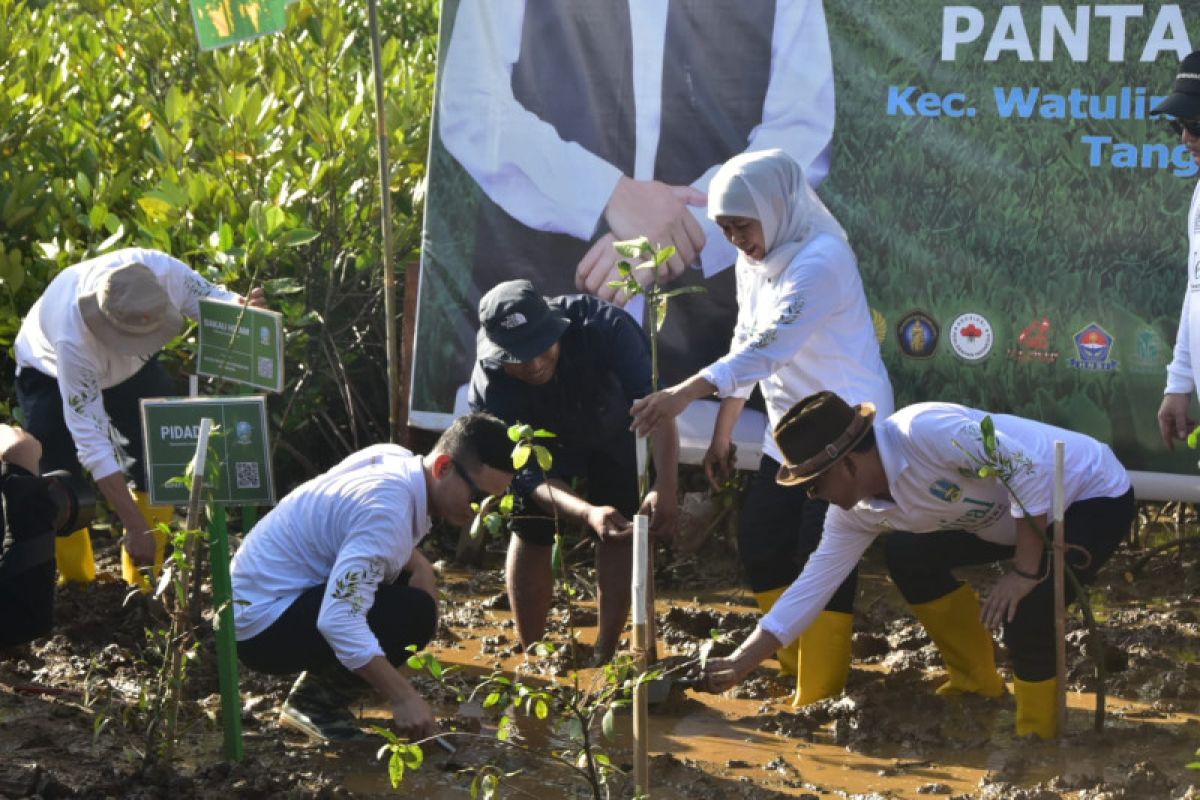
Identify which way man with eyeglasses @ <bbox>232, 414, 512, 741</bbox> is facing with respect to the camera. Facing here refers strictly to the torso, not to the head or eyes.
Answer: to the viewer's right

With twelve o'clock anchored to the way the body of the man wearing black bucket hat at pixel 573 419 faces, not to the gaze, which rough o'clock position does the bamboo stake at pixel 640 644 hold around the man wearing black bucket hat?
The bamboo stake is roughly at 12 o'clock from the man wearing black bucket hat.

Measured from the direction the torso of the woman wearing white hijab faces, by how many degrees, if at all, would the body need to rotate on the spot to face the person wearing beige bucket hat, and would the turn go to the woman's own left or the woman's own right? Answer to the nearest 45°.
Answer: approximately 45° to the woman's own right

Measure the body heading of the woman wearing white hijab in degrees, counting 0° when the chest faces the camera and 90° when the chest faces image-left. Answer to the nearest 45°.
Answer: approximately 45°

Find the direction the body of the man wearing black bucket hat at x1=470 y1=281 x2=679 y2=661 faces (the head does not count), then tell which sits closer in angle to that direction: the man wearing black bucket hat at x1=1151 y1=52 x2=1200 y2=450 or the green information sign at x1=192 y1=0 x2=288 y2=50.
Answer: the man wearing black bucket hat

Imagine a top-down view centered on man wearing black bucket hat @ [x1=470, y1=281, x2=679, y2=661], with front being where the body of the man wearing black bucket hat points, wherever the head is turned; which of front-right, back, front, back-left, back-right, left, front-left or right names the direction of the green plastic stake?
front-right

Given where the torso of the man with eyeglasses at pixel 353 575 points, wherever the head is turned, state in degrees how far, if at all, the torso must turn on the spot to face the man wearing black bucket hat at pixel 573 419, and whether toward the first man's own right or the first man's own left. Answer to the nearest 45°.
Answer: approximately 45° to the first man's own left

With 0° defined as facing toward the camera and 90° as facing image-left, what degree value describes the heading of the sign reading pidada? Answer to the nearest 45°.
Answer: approximately 0°

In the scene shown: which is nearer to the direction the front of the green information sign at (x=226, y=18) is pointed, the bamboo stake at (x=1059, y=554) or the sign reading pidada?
the sign reading pidada

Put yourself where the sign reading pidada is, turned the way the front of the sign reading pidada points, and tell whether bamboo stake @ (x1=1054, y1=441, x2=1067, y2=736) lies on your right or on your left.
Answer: on your left

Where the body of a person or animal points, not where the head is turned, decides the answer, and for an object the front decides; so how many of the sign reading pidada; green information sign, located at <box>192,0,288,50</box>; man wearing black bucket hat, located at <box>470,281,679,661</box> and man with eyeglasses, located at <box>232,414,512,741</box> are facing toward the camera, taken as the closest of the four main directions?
3

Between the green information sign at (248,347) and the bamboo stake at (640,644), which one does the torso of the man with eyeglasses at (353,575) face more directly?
the bamboo stake

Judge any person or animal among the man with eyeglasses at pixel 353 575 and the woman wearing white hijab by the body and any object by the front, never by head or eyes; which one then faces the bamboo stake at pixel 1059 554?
the man with eyeglasses
